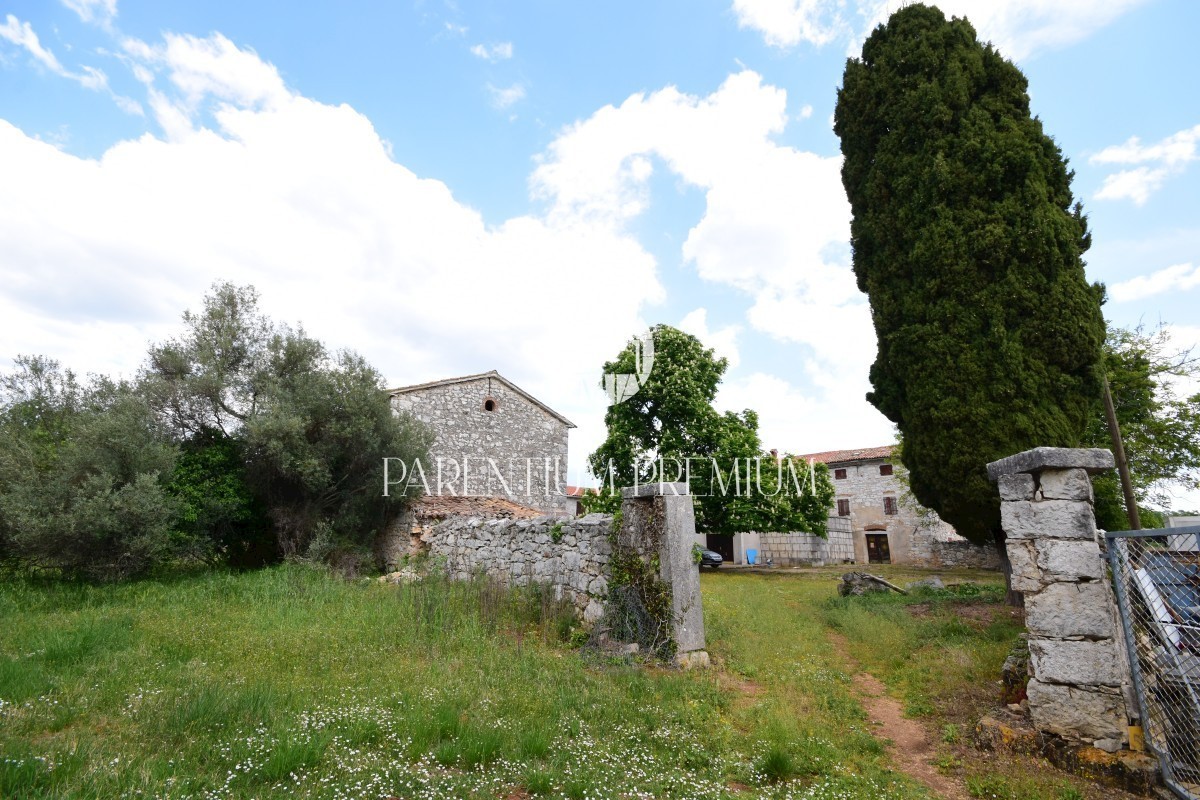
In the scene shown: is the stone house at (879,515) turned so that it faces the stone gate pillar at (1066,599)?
yes

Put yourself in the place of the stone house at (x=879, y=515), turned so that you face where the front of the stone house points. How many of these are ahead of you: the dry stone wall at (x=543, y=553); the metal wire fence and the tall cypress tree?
3

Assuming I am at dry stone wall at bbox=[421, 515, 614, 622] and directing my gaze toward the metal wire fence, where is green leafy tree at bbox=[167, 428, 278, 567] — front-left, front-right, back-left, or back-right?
back-right

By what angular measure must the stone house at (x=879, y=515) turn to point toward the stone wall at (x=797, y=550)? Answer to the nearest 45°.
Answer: approximately 45° to its right

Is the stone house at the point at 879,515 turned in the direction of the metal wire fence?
yes

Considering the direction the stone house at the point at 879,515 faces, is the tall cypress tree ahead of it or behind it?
ahead

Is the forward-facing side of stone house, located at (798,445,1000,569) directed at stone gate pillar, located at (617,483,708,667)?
yes

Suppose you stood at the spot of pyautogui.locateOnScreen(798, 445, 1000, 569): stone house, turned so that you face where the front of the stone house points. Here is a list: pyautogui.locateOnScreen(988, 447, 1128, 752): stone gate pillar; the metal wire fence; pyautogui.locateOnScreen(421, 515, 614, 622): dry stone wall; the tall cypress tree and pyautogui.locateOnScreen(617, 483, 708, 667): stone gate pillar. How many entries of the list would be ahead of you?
5

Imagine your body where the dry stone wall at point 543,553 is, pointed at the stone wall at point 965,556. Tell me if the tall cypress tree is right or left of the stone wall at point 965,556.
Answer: right

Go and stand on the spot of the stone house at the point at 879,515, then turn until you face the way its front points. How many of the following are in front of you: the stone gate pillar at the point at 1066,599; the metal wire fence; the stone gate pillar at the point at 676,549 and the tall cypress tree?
4

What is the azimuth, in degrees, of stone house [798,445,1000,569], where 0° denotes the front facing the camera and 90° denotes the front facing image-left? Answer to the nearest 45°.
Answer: approximately 0°
